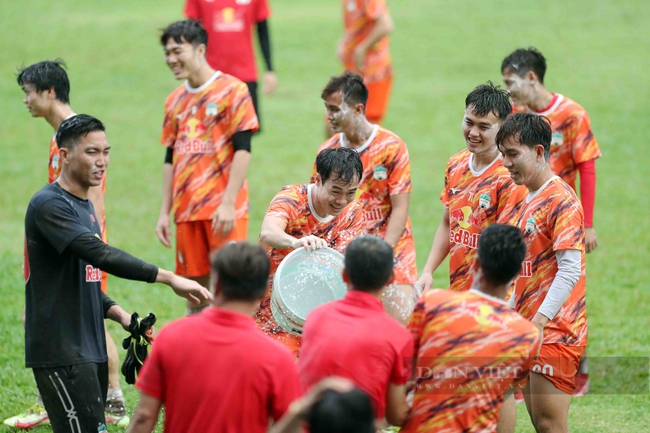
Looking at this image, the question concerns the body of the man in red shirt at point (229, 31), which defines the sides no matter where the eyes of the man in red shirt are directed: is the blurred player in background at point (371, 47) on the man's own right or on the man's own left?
on the man's own left

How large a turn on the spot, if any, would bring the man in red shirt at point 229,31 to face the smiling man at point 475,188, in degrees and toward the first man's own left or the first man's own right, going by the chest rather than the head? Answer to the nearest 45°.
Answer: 0° — they already face them

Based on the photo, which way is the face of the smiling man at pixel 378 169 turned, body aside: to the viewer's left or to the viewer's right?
to the viewer's left

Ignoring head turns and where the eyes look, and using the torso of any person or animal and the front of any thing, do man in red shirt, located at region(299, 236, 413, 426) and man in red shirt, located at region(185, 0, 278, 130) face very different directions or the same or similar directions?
very different directions

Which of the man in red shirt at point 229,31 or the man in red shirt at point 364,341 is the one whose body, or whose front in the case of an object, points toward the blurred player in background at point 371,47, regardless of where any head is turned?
the man in red shirt at point 364,341

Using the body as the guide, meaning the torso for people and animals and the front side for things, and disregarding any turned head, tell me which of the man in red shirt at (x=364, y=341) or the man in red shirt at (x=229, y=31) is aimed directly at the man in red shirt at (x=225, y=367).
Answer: the man in red shirt at (x=229, y=31)

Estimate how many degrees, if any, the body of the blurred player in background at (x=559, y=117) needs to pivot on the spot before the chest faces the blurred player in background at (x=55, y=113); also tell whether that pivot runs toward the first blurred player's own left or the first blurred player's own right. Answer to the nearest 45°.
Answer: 0° — they already face them

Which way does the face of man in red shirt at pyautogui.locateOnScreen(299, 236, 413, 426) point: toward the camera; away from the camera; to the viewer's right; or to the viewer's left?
away from the camera

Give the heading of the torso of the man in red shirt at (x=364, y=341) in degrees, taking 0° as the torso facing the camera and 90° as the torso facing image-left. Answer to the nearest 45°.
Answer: approximately 180°
